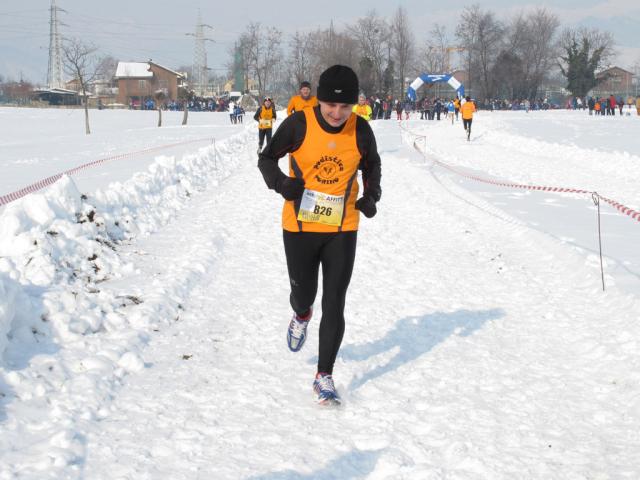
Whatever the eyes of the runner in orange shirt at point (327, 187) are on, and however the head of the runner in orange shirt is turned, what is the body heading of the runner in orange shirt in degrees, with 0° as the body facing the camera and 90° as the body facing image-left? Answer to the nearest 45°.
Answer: approximately 0°
